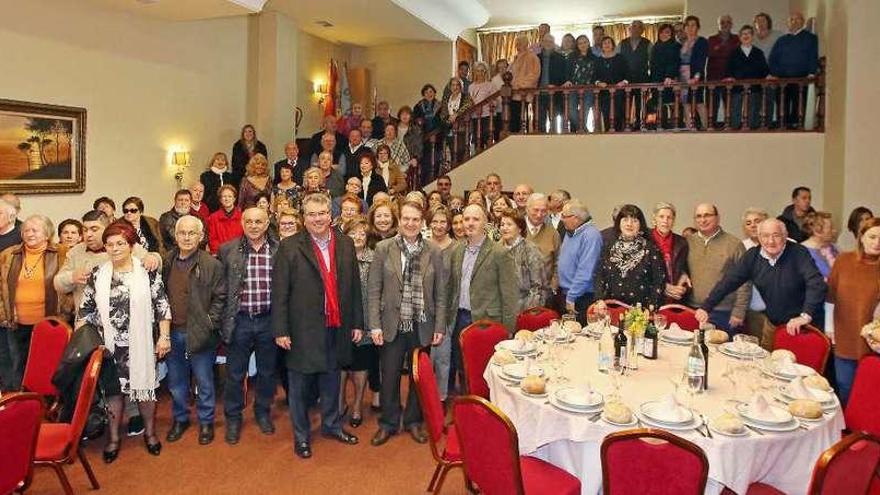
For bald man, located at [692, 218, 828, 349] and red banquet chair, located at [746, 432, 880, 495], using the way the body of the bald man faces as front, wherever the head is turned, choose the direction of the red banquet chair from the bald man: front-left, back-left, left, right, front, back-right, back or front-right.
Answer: front

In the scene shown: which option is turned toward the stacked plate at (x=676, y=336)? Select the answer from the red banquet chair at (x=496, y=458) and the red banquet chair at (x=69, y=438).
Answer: the red banquet chair at (x=496, y=458)

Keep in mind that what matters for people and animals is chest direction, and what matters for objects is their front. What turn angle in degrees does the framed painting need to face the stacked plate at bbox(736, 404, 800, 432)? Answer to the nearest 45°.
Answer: approximately 45° to its right

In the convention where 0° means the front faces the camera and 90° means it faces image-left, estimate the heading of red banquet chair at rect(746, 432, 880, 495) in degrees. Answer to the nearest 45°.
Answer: approximately 135°

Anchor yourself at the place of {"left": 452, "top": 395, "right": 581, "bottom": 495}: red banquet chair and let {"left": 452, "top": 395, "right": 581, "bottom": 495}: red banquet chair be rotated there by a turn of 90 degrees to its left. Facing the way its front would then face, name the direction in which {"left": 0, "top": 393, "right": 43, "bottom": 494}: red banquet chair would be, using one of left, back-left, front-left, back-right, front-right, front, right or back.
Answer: front-left

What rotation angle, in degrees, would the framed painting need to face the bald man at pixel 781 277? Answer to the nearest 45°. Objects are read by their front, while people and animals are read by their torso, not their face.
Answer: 0° — it already faces them

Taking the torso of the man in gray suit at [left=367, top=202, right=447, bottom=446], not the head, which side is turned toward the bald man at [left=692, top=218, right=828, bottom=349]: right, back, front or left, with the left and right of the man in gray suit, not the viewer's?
left

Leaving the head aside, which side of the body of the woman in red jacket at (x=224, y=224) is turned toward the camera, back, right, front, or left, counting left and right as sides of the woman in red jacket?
front

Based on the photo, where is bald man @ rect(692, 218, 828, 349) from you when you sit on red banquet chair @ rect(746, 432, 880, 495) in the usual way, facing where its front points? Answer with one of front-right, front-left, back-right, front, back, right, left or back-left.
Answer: front-right

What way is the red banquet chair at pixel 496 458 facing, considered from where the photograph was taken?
facing away from the viewer and to the right of the viewer

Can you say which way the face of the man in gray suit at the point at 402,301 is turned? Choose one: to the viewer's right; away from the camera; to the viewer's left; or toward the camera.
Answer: toward the camera

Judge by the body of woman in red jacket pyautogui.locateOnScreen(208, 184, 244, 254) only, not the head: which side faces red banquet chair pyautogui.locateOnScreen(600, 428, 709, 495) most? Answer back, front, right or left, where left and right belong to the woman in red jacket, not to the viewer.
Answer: front

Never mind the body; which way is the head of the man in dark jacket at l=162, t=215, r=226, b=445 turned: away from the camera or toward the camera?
toward the camera

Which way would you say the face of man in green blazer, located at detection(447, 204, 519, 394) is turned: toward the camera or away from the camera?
toward the camera

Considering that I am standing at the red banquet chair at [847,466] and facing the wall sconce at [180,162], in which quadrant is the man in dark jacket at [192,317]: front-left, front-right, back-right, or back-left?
front-left

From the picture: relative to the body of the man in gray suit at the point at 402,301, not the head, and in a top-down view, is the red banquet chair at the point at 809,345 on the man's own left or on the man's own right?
on the man's own left

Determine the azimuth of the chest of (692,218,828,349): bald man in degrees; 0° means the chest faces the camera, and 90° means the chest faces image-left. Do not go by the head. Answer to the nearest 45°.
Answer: approximately 0°
